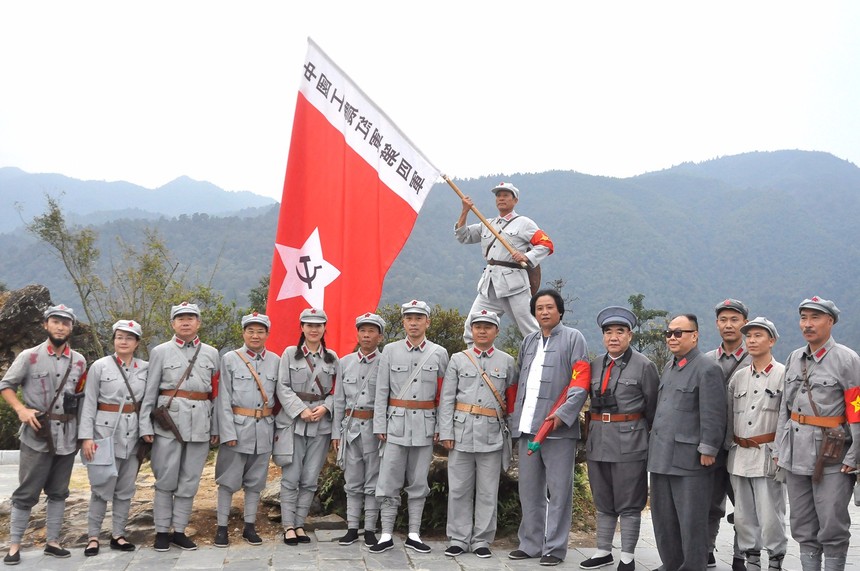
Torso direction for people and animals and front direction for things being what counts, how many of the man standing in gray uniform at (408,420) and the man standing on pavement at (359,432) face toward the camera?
2

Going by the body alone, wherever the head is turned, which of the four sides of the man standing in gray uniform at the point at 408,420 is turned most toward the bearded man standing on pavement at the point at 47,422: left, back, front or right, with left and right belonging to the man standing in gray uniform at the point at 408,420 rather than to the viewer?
right

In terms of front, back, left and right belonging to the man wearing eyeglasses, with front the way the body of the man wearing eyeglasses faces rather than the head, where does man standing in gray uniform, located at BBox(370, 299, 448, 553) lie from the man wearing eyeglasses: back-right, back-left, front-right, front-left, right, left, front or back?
front-right

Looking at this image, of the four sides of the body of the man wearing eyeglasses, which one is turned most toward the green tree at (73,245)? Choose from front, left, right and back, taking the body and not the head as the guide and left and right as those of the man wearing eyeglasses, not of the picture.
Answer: right

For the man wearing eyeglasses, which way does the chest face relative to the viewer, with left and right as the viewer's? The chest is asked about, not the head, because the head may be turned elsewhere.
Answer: facing the viewer and to the left of the viewer

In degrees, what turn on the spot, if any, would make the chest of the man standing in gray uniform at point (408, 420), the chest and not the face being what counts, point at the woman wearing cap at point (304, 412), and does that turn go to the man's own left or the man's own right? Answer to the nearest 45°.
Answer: approximately 90° to the man's own right

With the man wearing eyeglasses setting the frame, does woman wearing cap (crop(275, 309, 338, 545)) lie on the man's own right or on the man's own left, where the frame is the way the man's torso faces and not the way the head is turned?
on the man's own right

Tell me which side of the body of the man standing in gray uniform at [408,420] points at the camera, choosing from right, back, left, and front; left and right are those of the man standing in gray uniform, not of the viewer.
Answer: front
